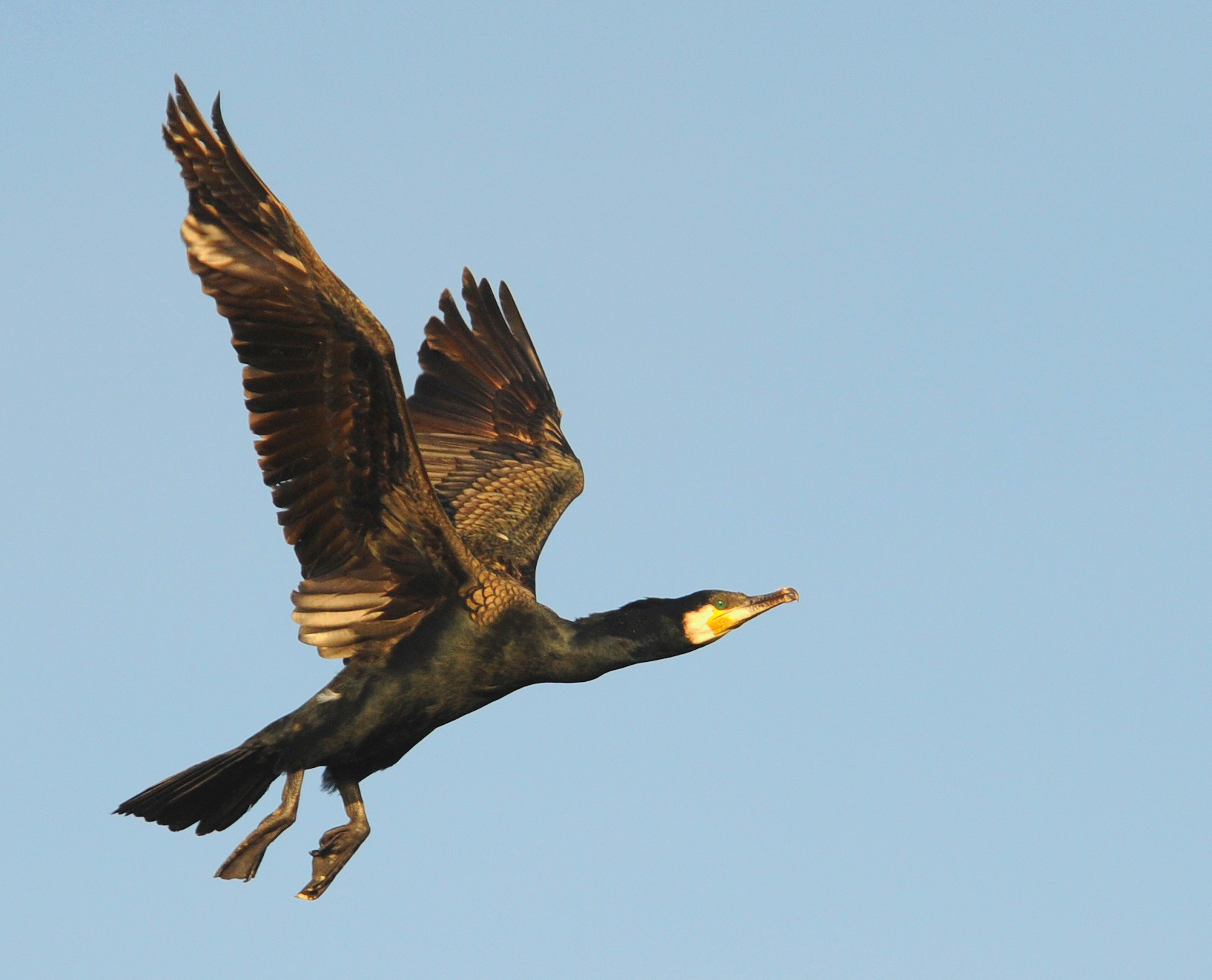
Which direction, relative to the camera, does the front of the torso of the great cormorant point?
to the viewer's right
